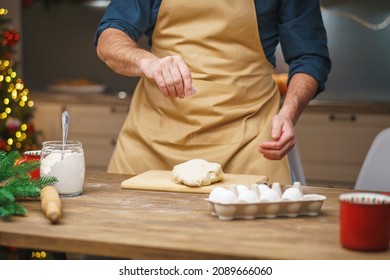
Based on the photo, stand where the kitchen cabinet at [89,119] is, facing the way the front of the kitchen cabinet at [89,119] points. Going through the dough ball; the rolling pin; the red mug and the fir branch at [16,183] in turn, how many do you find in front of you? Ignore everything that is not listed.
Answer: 4

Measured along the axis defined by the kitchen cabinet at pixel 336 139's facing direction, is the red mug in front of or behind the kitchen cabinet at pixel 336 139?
in front

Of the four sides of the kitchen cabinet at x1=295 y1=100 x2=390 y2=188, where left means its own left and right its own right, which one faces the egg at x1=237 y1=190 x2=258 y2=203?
front

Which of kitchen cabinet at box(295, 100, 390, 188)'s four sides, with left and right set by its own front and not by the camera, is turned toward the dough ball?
front

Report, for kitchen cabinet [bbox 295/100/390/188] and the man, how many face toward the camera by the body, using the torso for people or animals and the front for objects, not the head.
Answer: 2

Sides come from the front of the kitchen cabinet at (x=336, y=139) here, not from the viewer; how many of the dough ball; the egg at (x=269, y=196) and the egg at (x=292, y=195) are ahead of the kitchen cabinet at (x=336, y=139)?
3

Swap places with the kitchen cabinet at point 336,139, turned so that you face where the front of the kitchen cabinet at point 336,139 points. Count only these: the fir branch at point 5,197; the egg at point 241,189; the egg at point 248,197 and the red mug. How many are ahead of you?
4

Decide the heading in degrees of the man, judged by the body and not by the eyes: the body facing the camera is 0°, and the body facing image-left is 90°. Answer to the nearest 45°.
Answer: approximately 0°

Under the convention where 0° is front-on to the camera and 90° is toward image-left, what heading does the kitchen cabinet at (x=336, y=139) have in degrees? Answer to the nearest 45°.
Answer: approximately 0°

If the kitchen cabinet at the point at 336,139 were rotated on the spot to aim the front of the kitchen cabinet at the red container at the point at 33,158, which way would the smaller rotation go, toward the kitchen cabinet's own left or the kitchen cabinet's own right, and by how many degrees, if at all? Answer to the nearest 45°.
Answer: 0° — it already faces it
